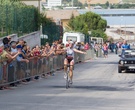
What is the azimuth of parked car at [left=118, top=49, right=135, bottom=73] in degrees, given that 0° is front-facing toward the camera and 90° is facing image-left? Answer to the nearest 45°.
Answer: approximately 0°

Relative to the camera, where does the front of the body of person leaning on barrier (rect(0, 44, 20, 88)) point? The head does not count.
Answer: to the viewer's right

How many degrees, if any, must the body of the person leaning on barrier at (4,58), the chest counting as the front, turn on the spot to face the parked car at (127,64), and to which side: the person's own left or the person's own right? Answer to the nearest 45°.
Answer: approximately 45° to the person's own left

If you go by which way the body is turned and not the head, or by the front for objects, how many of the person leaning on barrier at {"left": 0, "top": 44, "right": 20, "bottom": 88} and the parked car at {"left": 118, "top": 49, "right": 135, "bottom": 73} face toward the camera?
1

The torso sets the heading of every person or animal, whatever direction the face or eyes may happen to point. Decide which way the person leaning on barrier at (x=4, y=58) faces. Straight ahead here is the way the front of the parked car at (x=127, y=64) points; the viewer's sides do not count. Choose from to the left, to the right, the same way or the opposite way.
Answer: to the left
